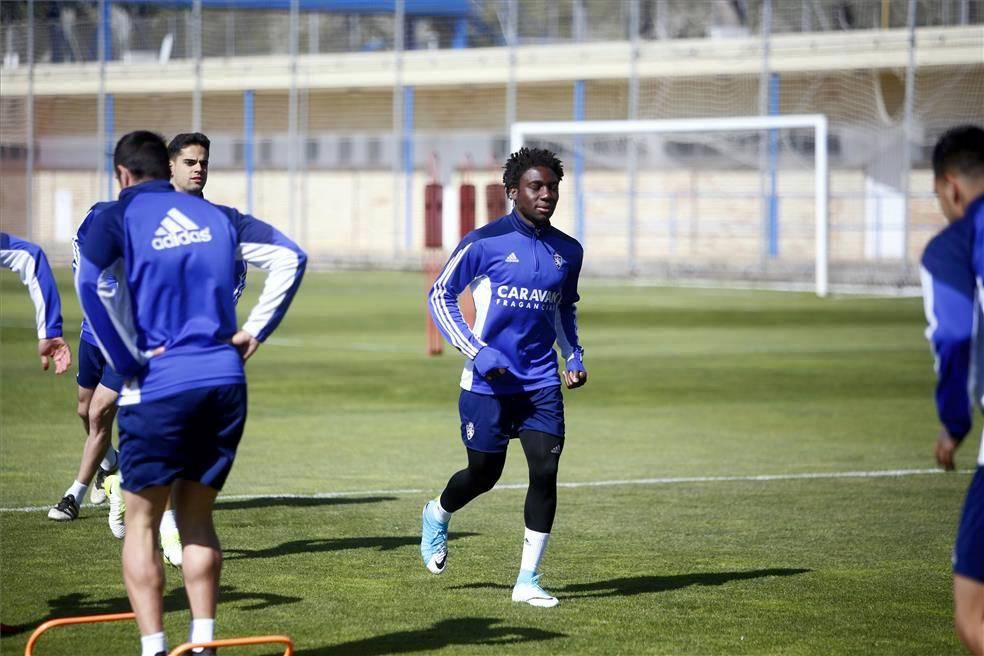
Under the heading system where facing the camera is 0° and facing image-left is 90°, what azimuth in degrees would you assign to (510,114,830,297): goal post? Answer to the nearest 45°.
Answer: approximately 0°
